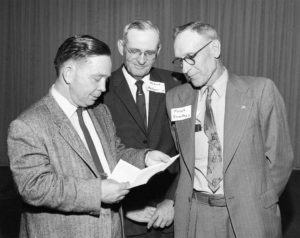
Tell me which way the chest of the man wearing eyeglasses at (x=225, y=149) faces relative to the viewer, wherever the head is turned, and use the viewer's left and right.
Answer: facing the viewer and to the left of the viewer

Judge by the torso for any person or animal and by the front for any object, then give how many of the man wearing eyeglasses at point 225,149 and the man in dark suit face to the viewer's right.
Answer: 0

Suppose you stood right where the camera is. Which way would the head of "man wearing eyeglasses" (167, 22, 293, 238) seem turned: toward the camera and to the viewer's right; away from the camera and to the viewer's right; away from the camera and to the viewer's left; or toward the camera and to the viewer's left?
toward the camera and to the viewer's left

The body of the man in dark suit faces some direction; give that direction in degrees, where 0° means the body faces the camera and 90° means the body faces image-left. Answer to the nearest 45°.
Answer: approximately 0°
